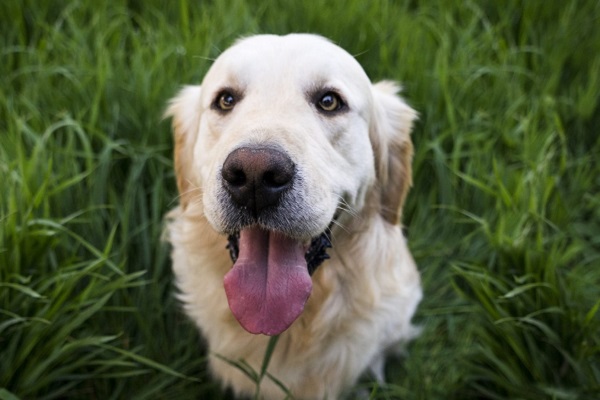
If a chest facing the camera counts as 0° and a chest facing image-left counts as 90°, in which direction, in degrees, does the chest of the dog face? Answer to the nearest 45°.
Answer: approximately 0°
